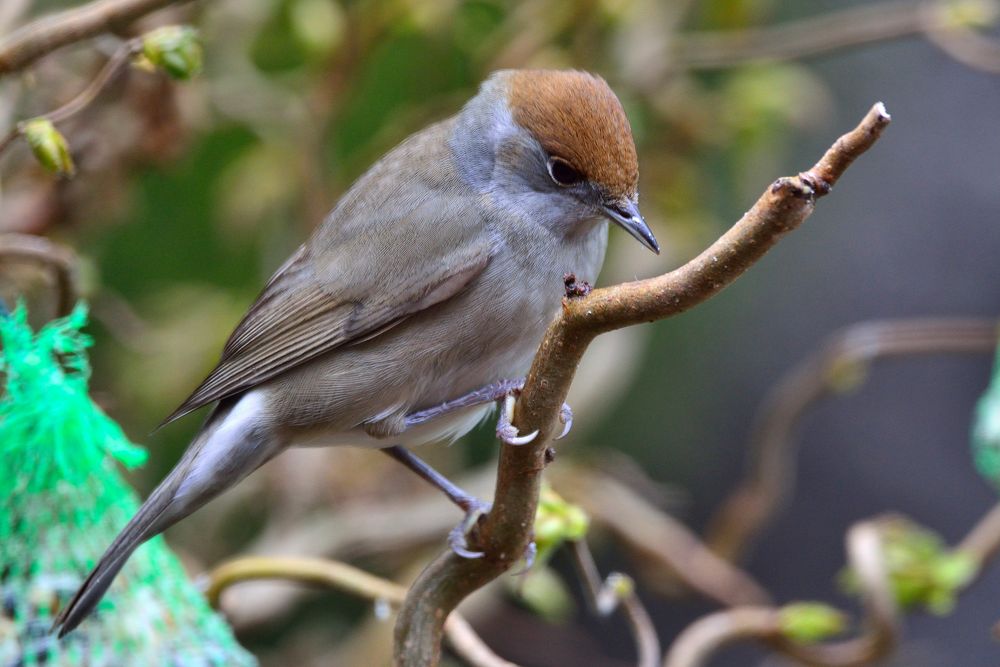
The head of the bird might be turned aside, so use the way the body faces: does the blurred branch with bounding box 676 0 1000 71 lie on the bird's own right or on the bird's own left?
on the bird's own left

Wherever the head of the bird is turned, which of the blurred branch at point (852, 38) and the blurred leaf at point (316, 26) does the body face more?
the blurred branch

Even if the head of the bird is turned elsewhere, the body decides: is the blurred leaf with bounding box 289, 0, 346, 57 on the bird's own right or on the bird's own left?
on the bird's own left

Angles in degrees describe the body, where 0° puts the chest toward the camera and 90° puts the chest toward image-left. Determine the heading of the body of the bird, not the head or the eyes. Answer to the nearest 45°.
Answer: approximately 270°
